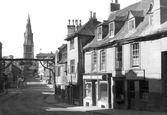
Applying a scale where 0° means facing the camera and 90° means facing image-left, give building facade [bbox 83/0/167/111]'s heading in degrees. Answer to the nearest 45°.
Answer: approximately 45°

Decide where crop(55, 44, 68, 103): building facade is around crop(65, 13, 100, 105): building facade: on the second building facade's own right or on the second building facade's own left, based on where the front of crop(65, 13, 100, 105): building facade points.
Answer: on the second building facade's own right

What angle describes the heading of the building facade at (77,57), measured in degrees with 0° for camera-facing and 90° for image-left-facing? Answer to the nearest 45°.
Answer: approximately 45°
